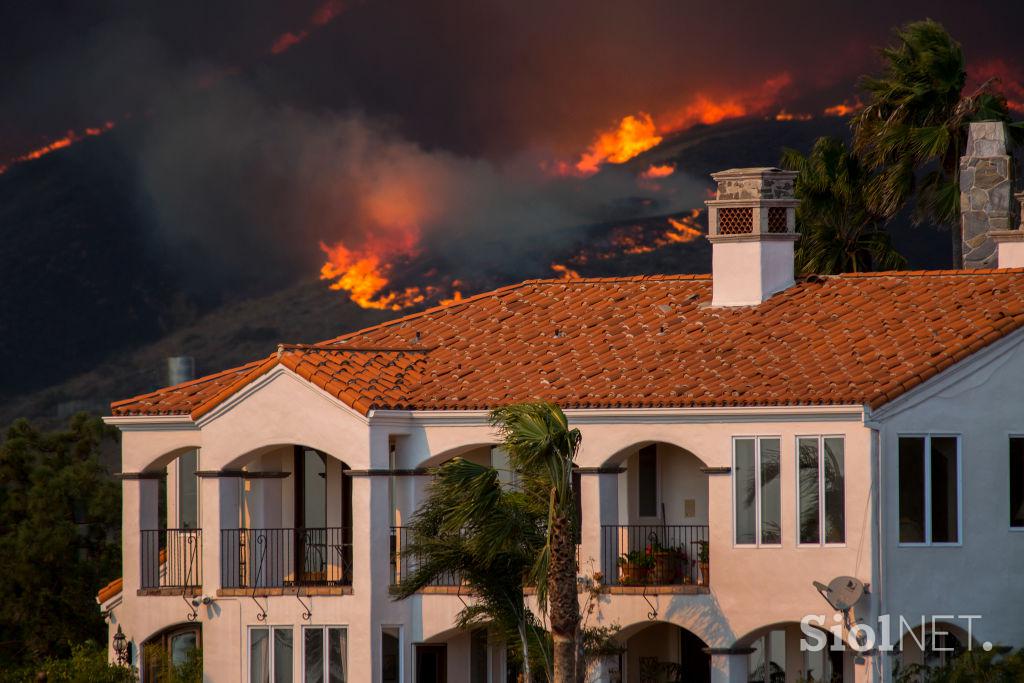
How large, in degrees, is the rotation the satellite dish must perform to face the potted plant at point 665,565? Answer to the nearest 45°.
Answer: approximately 90° to its right

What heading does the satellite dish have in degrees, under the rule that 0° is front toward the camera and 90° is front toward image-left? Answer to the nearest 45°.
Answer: approximately 45°

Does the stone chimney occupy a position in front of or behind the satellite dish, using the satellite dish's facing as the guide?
behind

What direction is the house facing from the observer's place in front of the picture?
facing the viewer and to the left of the viewer

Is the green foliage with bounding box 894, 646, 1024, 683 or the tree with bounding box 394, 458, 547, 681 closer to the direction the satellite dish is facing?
the tree

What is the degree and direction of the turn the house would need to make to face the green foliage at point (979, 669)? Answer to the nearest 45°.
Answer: approximately 90° to its left

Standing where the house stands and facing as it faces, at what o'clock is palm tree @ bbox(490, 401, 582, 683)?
The palm tree is roughly at 11 o'clock from the house.

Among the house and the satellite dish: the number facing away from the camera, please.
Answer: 0

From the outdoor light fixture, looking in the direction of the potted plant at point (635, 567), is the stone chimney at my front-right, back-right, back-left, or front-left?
front-left

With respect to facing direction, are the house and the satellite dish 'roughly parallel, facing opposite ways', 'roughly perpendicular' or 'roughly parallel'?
roughly parallel

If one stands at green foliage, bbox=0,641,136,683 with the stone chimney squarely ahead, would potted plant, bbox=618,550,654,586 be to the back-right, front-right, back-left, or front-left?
front-right

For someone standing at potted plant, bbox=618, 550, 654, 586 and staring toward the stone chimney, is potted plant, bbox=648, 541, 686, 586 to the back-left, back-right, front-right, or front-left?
front-right

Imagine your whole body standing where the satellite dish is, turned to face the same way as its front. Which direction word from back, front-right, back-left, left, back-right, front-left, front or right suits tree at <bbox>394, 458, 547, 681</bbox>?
front-right
